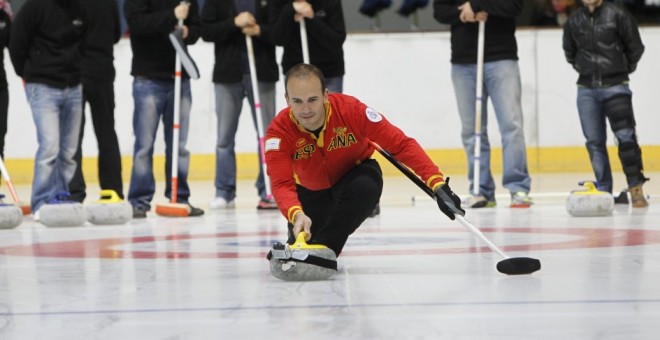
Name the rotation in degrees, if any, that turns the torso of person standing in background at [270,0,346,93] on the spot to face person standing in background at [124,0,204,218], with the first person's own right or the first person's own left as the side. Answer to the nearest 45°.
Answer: approximately 90° to the first person's own right

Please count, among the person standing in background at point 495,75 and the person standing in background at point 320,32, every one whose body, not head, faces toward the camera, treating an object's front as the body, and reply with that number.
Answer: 2

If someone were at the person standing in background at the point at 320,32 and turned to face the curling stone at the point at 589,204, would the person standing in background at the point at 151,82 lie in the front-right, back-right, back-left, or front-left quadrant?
back-right

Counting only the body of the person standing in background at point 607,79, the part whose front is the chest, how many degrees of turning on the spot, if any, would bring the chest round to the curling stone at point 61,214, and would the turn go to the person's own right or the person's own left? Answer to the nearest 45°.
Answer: approximately 45° to the person's own right

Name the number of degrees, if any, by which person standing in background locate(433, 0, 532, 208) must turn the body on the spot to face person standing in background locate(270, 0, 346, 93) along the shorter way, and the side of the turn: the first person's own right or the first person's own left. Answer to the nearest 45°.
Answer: approximately 90° to the first person's own right

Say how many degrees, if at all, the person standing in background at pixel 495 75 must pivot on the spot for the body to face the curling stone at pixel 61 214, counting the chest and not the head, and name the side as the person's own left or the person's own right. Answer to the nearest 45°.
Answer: approximately 45° to the person's own right

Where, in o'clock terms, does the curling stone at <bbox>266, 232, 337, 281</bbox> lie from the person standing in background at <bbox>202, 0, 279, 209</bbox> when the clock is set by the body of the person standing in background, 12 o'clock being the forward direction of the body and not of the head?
The curling stone is roughly at 12 o'clock from the person standing in background.
